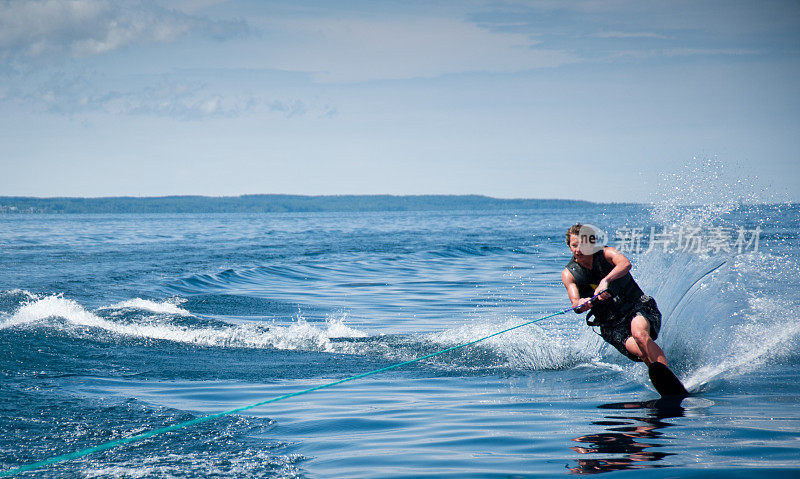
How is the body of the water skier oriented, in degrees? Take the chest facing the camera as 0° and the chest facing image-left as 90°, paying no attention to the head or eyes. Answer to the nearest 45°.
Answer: approximately 45°
